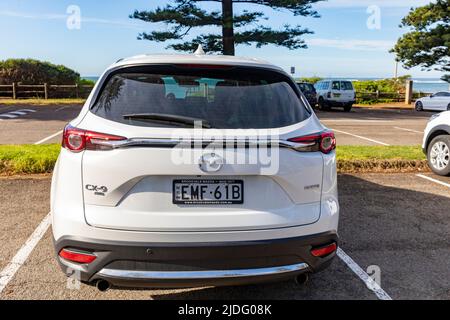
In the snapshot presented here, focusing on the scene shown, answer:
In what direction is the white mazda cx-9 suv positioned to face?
away from the camera

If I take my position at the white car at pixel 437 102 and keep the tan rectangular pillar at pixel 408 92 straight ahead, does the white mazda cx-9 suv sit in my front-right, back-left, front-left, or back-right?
back-left

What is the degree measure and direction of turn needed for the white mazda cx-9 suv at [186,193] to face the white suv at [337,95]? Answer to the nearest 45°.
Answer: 0° — it already faces it

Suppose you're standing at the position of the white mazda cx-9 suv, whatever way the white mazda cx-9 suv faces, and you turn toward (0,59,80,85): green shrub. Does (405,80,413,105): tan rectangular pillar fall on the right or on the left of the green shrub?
right
